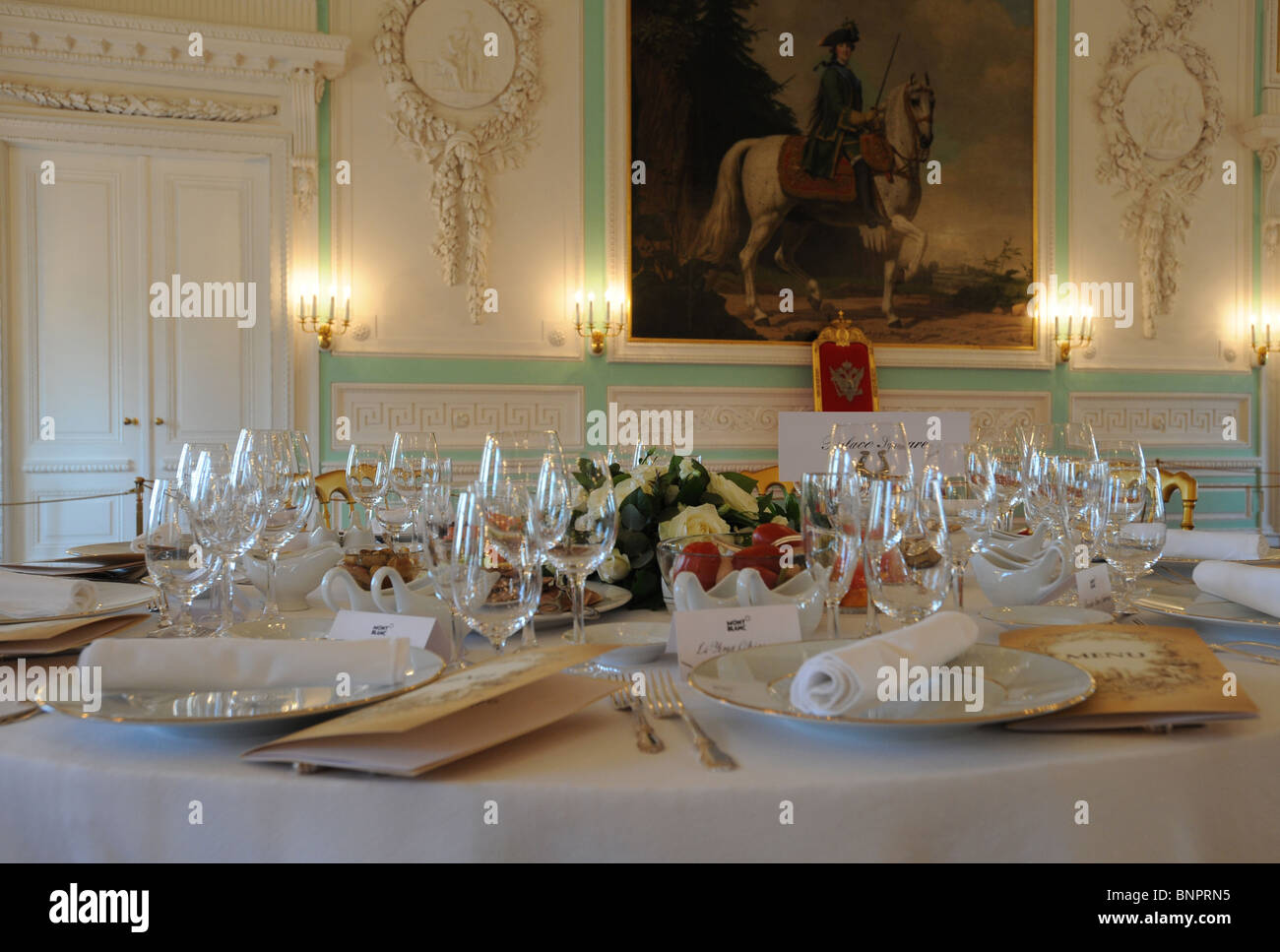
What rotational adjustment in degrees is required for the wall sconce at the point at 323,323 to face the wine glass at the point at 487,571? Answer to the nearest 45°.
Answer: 0° — it already faces it

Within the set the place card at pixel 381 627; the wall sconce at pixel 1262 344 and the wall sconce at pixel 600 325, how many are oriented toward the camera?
3

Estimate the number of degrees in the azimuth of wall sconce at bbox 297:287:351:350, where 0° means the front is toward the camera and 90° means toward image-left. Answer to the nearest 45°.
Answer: approximately 0°

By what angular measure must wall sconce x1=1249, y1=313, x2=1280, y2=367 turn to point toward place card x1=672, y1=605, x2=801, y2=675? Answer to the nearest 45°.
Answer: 0° — it already faces it

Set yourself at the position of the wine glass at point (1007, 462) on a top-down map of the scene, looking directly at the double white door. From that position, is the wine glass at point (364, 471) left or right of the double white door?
left

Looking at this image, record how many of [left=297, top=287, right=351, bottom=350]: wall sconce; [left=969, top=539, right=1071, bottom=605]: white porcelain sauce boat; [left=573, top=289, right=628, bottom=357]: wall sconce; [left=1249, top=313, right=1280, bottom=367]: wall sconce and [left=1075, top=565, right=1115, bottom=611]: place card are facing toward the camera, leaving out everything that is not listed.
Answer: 4

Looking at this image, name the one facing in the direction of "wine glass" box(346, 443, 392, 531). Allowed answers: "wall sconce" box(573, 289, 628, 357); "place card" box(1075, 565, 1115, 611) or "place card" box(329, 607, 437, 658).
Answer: the wall sconce

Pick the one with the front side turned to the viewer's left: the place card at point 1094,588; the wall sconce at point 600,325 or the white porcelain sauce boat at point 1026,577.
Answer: the white porcelain sauce boat

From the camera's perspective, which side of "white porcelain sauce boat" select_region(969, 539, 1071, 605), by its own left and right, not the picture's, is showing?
left
